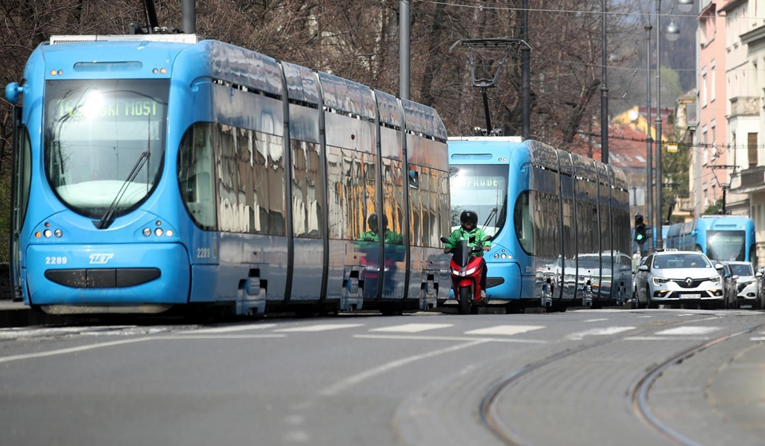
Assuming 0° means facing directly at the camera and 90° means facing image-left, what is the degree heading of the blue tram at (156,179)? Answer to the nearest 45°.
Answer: approximately 45°

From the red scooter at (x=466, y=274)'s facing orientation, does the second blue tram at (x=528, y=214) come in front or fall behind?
behind

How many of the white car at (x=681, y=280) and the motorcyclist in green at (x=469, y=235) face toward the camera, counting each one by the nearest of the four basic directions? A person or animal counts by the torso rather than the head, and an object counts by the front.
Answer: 2

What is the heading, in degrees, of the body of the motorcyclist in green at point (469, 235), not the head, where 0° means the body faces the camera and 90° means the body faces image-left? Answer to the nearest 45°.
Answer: approximately 0°

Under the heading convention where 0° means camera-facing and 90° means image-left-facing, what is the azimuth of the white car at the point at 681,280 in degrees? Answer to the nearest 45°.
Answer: approximately 0°
